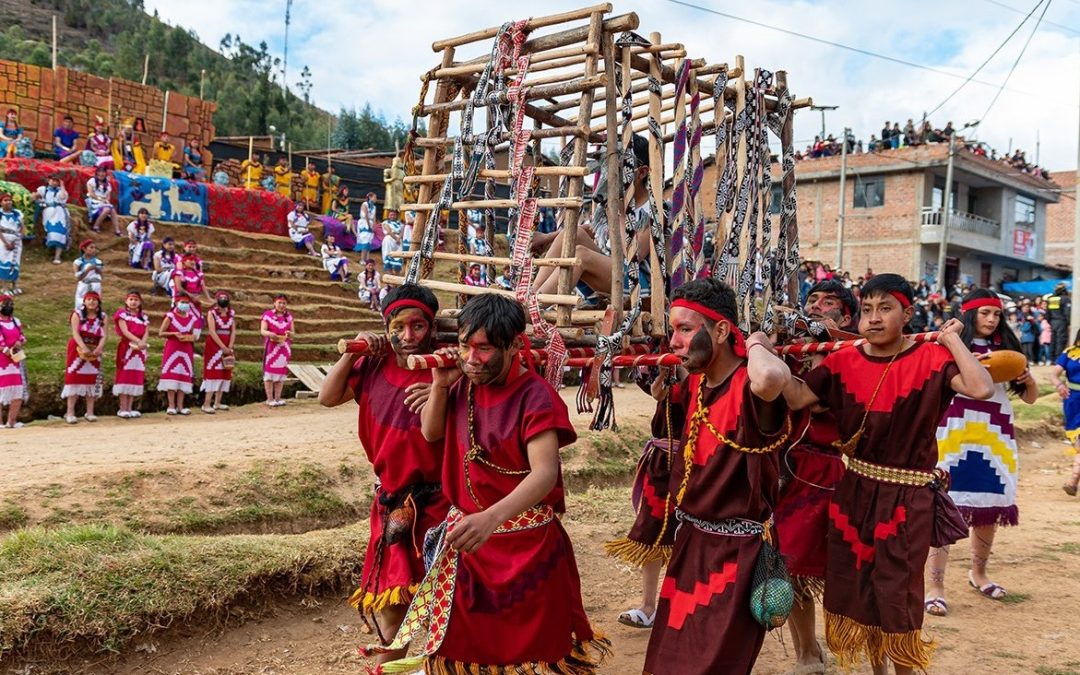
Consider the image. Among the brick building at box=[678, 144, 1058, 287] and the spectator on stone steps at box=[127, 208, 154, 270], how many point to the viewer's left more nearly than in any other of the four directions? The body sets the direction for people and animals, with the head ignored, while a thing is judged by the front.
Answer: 0

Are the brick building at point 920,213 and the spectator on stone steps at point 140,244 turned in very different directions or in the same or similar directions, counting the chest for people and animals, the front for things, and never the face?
same or similar directions

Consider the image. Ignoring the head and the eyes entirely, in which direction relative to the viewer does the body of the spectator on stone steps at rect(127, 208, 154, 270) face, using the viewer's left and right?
facing the viewer

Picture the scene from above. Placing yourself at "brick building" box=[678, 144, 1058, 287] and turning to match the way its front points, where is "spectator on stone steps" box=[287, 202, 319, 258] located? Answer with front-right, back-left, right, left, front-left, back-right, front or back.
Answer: right

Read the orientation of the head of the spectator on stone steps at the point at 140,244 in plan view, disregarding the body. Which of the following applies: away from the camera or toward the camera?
toward the camera

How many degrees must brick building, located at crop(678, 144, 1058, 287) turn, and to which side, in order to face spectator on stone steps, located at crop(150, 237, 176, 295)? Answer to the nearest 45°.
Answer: approximately 90° to its right

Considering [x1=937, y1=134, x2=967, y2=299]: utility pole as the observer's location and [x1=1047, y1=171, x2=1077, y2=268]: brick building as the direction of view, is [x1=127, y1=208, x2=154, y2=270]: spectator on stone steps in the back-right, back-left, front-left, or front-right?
back-left

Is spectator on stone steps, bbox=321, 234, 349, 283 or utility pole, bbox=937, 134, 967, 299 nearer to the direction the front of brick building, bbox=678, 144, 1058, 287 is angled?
the utility pole

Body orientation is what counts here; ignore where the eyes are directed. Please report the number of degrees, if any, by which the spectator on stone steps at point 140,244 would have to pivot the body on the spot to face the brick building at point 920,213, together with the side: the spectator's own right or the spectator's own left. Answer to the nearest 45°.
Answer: approximately 90° to the spectator's own left

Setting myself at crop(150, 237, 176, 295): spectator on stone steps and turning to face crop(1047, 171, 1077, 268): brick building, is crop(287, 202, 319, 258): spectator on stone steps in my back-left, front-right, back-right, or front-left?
front-left
